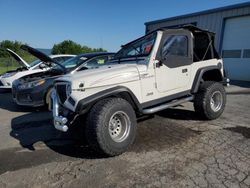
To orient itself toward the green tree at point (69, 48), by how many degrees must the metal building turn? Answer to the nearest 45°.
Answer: approximately 90° to its right

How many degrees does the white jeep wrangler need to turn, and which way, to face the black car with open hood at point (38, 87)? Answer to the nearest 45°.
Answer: approximately 90° to its right

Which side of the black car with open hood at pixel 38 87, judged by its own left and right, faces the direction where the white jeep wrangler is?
left

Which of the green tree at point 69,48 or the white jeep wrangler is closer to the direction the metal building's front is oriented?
the white jeep wrangler

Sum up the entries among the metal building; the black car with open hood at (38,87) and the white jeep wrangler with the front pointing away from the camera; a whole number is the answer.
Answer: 0

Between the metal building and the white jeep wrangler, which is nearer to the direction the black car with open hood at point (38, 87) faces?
the white jeep wrangler

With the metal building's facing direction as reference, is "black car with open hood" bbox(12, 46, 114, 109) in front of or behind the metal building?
in front

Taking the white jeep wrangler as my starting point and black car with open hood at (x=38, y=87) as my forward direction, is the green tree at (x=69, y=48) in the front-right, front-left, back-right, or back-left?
front-right

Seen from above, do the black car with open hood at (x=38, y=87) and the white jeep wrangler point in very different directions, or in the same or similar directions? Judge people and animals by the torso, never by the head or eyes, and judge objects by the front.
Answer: same or similar directions

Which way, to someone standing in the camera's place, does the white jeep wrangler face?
facing the viewer and to the left of the viewer

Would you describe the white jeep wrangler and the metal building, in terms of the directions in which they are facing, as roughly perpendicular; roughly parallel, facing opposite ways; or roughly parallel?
roughly parallel

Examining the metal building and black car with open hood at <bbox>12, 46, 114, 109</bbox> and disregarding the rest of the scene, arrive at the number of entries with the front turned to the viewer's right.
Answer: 0
